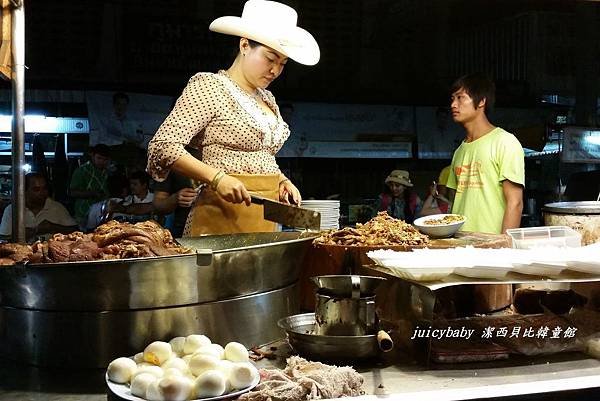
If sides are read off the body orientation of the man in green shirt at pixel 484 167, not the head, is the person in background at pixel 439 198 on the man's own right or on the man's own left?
on the man's own right

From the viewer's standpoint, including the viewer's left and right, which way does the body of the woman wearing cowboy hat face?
facing the viewer and to the right of the viewer

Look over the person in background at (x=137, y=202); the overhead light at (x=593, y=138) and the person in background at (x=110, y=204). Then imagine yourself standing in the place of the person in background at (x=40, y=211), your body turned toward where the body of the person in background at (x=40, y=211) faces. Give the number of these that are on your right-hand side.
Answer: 0

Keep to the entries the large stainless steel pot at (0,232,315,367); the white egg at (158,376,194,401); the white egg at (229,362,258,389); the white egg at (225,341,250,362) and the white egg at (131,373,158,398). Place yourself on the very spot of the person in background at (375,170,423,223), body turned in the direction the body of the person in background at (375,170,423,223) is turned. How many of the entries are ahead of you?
5

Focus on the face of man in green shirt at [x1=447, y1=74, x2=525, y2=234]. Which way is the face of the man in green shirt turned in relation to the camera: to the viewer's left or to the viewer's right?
to the viewer's left

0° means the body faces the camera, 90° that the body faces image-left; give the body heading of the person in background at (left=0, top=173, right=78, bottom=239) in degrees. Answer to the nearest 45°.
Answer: approximately 0°

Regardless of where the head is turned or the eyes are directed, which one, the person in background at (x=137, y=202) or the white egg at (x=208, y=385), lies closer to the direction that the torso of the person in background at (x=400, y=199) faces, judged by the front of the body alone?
the white egg

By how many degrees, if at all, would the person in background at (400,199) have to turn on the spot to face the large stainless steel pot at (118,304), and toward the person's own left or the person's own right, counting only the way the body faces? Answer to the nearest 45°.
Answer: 0° — they already face it

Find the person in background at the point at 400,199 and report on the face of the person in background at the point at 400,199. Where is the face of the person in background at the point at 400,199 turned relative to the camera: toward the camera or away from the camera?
toward the camera

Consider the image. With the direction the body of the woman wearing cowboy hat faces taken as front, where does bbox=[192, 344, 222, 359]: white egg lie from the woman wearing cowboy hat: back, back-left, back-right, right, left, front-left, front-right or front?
front-right

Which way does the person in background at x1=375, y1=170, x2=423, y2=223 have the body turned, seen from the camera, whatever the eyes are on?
toward the camera

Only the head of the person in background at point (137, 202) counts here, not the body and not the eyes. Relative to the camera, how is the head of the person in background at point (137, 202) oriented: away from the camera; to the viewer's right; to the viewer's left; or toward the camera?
toward the camera

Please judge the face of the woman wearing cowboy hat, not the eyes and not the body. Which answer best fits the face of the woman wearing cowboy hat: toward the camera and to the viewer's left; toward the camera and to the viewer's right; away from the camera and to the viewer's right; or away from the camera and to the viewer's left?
toward the camera and to the viewer's right

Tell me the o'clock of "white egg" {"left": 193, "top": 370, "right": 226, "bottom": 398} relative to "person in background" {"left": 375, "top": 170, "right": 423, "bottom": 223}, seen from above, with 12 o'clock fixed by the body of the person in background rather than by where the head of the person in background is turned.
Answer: The white egg is roughly at 12 o'clock from the person in background.

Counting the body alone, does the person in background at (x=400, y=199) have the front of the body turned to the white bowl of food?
yes

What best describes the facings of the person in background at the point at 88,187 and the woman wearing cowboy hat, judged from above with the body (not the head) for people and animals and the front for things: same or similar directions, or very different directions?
same or similar directions

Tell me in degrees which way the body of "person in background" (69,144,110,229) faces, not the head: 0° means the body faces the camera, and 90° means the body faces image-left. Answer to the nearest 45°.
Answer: approximately 315°
